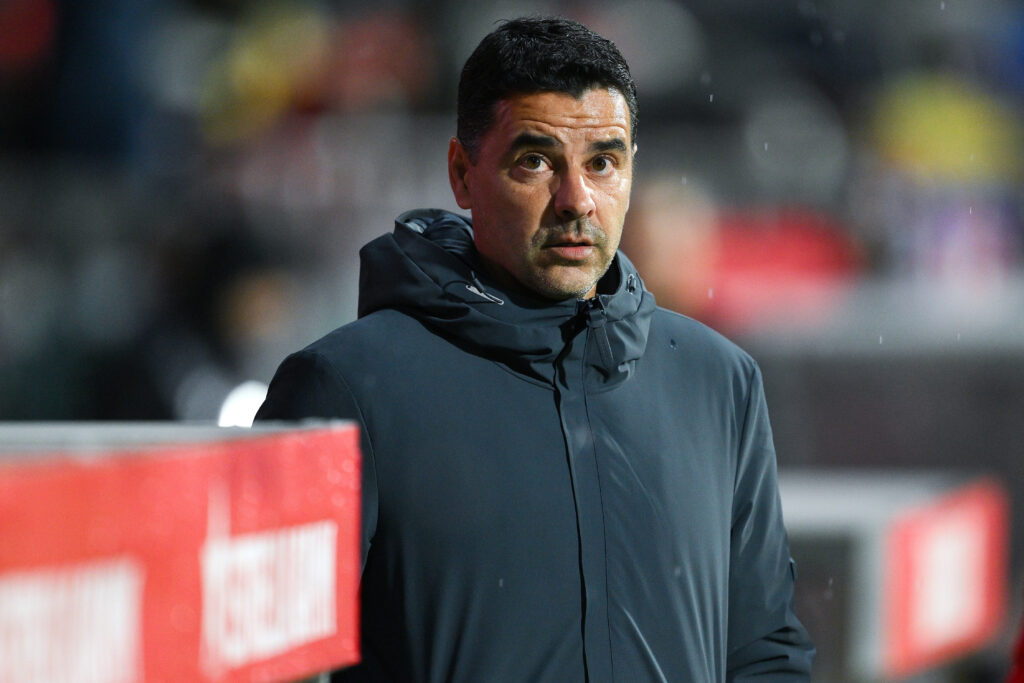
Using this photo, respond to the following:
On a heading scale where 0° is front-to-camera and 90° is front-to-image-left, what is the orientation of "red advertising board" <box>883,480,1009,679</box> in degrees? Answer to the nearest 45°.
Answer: approximately 315°

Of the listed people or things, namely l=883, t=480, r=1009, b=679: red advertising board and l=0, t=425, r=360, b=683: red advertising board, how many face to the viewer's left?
0

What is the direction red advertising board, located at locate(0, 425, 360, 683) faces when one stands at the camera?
facing the viewer and to the right of the viewer

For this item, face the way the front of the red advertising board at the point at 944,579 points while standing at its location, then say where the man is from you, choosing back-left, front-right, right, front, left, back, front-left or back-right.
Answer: front-right

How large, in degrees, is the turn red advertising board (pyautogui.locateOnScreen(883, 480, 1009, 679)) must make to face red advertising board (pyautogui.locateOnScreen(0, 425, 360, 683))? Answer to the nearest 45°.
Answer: approximately 45° to its right

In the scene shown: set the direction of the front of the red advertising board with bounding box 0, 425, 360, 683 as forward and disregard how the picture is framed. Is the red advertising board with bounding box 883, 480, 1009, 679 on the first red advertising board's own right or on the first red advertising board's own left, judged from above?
on the first red advertising board's own left
